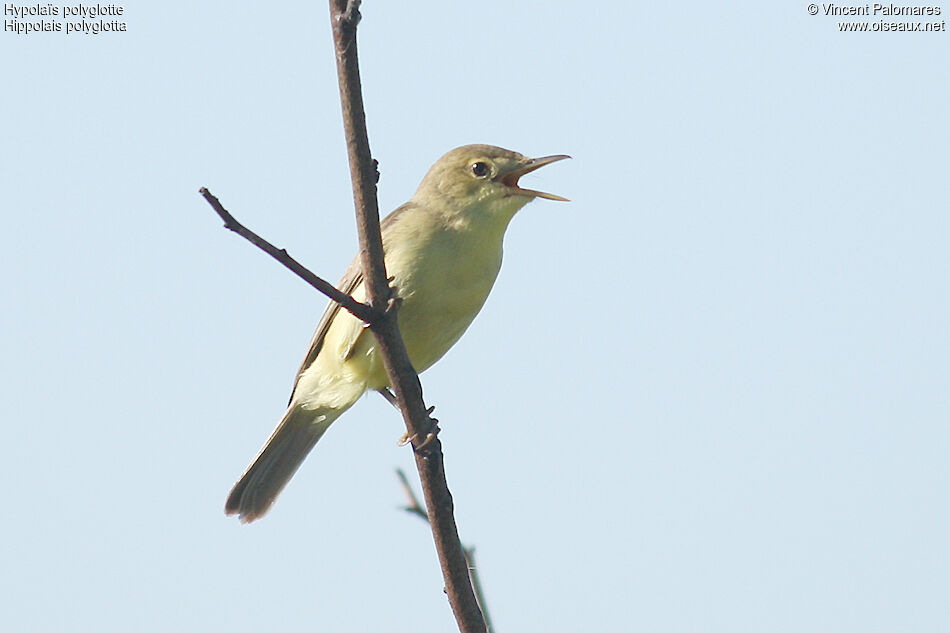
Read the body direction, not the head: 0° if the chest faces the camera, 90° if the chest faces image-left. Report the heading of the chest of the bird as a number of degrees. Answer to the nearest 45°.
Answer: approximately 270°
